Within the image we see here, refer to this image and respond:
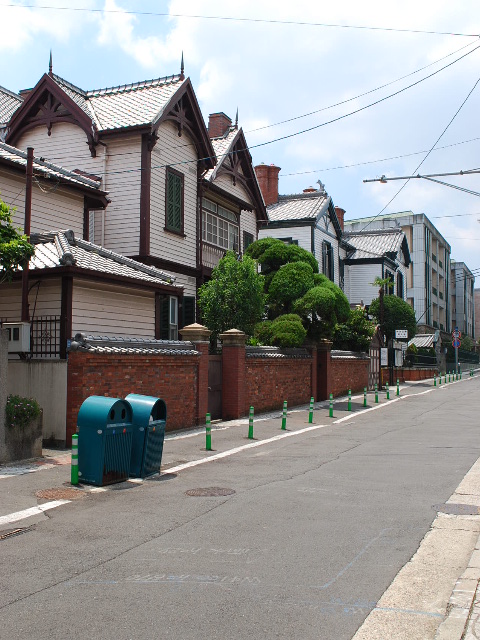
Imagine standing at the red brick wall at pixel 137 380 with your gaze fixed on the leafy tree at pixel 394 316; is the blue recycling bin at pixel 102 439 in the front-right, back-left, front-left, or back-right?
back-right

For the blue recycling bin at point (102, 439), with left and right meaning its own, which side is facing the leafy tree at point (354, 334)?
left

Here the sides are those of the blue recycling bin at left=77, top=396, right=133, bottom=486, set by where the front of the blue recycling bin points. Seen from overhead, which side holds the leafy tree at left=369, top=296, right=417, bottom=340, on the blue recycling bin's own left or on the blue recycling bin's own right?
on the blue recycling bin's own left

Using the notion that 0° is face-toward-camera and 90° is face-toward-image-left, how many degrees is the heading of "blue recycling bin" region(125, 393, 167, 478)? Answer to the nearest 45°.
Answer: approximately 315°

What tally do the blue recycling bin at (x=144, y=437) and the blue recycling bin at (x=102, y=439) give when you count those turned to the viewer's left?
0

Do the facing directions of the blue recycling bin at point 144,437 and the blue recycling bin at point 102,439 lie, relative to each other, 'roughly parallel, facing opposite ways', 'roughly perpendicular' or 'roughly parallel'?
roughly parallel

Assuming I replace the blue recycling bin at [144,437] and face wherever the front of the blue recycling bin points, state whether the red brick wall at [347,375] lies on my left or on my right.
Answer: on my left

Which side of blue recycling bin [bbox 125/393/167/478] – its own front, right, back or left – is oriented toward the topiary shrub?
left
